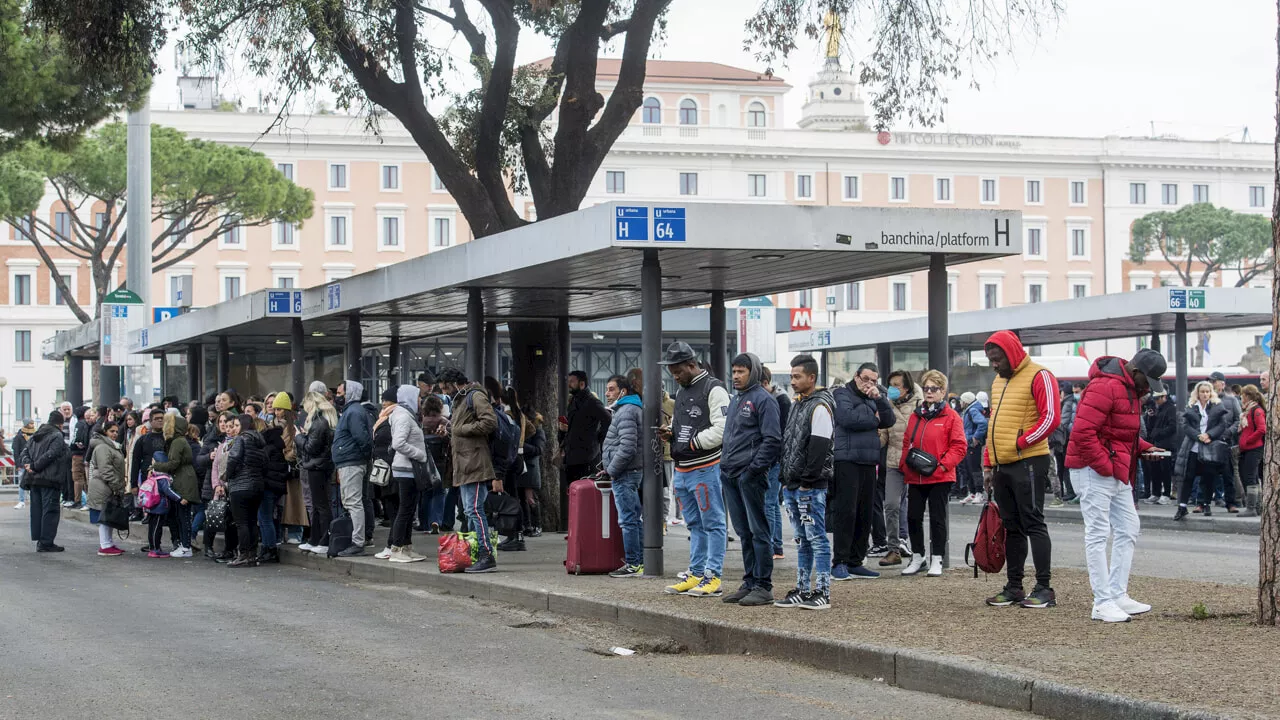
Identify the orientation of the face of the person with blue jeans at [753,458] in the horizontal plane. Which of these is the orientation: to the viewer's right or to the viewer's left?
to the viewer's left

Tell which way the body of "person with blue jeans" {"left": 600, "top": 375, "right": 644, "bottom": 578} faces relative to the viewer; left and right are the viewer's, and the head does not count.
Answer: facing to the left of the viewer

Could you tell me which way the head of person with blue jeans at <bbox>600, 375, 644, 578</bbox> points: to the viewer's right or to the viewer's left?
to the viewer's left

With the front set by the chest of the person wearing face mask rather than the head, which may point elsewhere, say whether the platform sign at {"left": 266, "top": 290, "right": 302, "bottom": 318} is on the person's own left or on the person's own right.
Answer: on the person's own right

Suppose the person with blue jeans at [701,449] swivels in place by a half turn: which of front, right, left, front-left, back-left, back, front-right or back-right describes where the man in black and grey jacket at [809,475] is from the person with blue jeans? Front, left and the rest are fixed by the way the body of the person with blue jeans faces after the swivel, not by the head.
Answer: right

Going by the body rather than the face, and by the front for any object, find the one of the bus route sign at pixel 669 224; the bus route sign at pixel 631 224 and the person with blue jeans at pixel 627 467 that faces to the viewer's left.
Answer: the person with blue jeans

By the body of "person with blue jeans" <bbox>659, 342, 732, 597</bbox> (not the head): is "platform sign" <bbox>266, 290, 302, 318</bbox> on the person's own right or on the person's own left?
on the person's own right

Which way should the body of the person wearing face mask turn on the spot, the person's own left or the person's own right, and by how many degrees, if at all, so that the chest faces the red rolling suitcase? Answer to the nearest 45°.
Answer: approximately 45° to the person's own right

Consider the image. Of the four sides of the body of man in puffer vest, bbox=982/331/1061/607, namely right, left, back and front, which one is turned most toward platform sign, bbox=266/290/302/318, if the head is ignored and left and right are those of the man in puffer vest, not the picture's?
right
